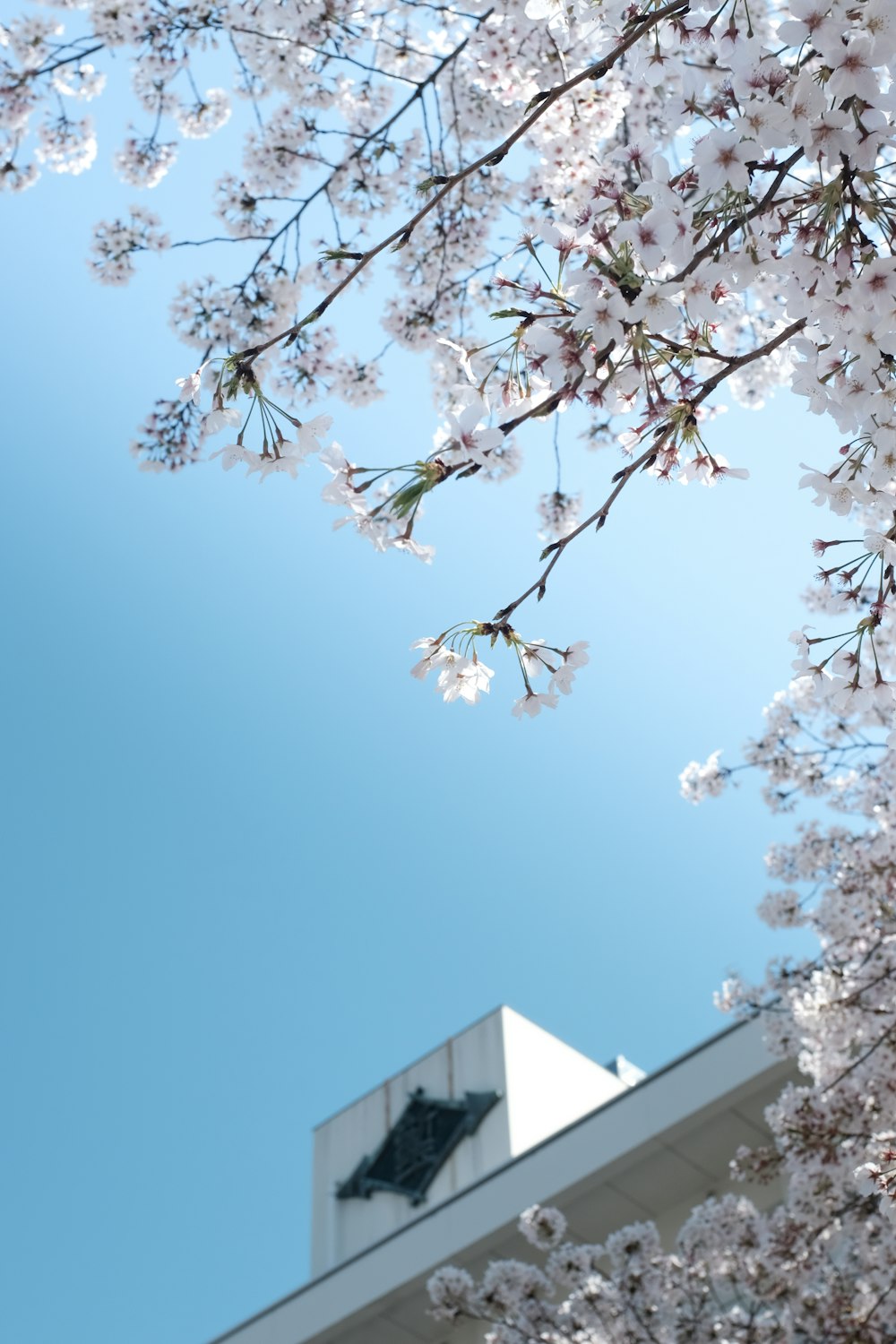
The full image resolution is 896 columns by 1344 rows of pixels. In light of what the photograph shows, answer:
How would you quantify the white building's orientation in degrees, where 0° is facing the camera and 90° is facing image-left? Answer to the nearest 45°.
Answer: approximately 45°
